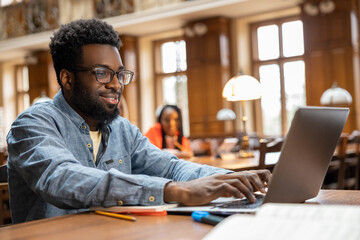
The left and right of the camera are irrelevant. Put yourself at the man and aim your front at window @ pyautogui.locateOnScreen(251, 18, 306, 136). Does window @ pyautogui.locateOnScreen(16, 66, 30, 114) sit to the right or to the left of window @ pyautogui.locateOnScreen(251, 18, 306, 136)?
left

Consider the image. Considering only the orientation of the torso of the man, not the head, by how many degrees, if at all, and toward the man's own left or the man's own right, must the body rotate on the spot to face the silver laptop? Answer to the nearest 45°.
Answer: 0° — they already face it

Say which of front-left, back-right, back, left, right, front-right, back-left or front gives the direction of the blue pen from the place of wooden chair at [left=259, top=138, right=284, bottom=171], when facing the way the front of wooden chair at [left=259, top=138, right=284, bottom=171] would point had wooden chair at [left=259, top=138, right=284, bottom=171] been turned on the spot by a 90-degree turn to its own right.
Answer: back-right

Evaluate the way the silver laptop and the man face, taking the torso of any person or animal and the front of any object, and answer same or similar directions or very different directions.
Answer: very different directions

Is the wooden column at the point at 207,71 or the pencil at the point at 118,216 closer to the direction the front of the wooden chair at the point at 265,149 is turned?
the wooden column

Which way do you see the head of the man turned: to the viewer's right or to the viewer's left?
to the viewer's right

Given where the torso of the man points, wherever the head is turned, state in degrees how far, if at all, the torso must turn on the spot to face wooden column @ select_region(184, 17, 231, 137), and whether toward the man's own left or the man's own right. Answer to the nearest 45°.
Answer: approximately 135° to the man's own left

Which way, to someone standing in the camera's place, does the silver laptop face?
facing away from the viewer and to the left of the viewer

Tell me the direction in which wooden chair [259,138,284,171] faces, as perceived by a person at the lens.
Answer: facing away from the viewer and to the left of the viewer

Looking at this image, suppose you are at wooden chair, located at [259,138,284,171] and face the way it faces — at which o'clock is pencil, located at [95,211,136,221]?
The pencil is roughly at 8 o'clock from the wooden chair.

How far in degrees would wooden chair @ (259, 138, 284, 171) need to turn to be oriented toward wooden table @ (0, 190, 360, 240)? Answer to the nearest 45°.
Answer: approximately 135° to its left

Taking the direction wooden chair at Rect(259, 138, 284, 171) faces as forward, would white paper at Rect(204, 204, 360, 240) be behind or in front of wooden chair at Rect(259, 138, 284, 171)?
behind

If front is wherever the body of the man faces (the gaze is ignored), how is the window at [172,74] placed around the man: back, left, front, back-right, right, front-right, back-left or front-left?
back-left
